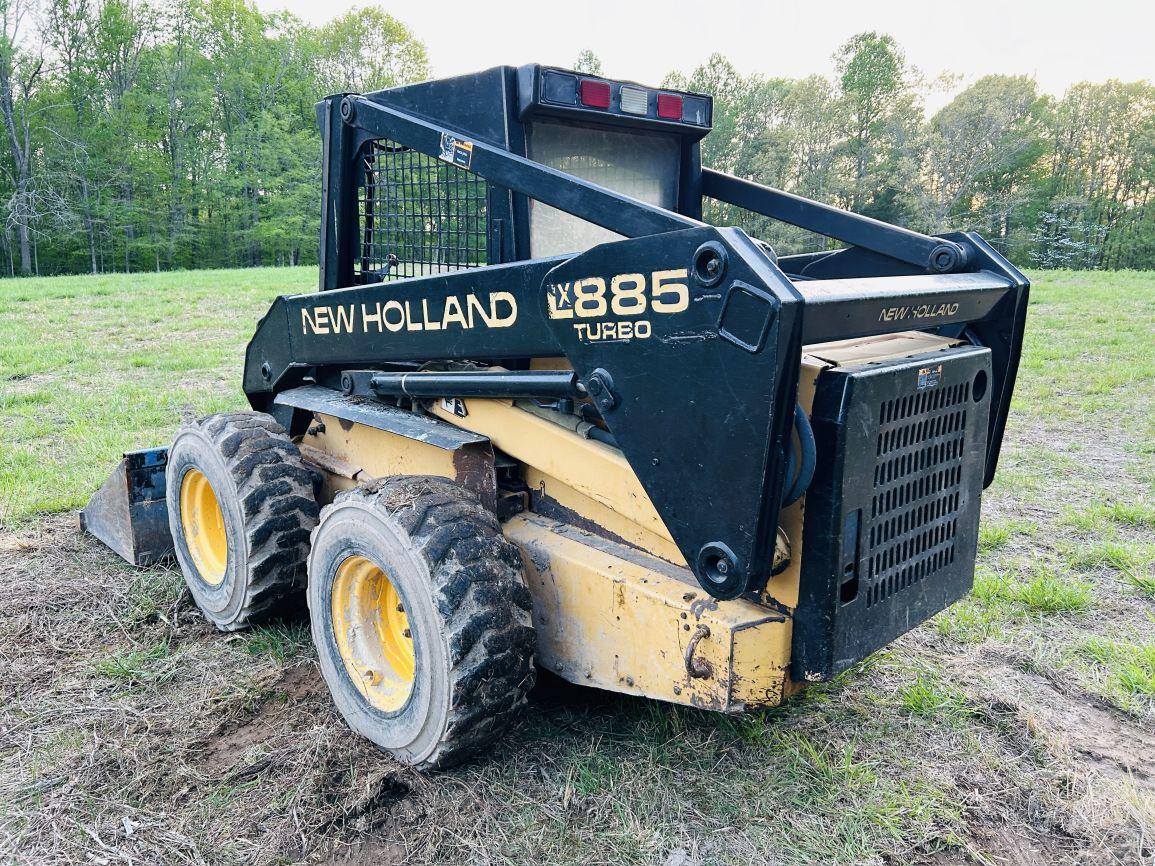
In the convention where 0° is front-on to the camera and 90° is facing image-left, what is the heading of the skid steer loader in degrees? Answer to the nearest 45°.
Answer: approximately 135°
